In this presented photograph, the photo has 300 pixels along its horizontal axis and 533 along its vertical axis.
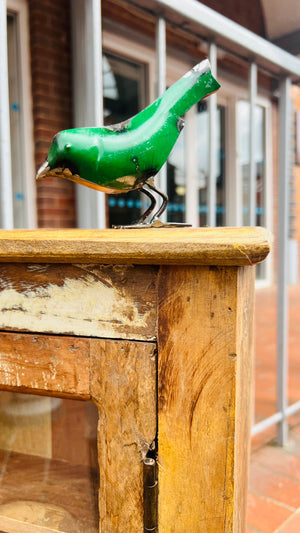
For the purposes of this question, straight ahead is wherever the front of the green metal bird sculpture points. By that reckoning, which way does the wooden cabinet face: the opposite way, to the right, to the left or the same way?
to the left

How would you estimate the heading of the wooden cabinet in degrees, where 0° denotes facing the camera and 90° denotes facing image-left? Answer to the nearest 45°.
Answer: approximately 0°

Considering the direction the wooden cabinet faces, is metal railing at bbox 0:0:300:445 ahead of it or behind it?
behind

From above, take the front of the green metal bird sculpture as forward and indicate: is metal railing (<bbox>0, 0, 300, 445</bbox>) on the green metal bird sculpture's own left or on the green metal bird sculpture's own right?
on the green metal bird sculpture's own right

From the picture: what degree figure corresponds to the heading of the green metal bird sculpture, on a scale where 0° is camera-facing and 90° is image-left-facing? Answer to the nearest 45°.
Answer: approximately 90°

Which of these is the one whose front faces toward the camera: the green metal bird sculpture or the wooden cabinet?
the wooden cabinet

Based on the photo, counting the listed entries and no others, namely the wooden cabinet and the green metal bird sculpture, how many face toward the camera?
1
